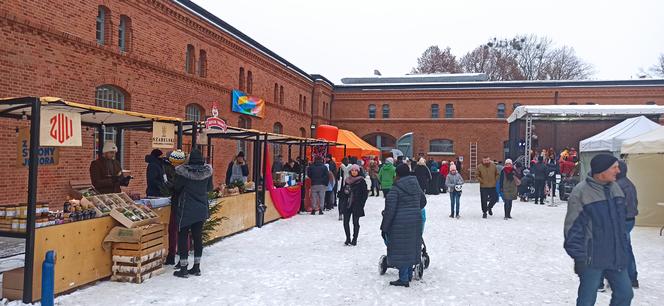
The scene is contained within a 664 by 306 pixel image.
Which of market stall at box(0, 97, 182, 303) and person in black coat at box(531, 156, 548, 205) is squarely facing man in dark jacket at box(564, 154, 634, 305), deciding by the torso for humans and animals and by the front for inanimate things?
the market stall

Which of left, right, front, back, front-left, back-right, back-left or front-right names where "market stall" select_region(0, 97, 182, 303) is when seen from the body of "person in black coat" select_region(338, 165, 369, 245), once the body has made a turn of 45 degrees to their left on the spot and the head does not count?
right

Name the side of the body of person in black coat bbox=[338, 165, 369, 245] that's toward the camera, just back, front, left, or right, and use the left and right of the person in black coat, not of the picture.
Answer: front

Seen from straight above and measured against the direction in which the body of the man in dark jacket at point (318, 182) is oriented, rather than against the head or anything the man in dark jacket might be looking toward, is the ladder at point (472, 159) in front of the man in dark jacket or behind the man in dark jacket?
in front

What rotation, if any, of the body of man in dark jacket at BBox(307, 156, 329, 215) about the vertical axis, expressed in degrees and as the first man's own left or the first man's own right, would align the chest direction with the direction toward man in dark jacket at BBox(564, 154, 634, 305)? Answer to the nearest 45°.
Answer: approximately 180°

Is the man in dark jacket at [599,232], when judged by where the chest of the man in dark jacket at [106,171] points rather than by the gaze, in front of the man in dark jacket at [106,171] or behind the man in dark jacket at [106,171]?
in front

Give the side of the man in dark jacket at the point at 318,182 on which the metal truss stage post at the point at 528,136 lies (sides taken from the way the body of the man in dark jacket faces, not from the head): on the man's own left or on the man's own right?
on the man's own right

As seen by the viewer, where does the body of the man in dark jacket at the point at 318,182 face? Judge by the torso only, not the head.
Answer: away from the camera

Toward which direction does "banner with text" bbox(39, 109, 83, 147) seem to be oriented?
toward the camera

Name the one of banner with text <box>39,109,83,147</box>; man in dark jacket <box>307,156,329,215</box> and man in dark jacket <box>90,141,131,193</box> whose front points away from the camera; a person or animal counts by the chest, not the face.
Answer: man in dark jacket <box>307,156,329,215</box>

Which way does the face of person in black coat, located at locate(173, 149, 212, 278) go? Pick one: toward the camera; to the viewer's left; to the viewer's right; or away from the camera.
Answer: away from the camera
